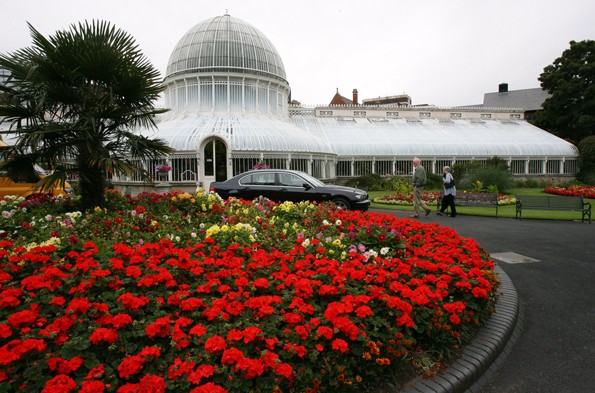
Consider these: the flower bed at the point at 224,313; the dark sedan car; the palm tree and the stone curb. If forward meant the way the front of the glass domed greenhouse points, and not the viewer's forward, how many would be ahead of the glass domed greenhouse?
4

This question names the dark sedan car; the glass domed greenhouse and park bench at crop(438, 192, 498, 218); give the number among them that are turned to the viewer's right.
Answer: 1

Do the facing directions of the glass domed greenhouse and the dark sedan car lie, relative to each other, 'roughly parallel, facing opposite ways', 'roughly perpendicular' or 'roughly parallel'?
roughly perpendicular

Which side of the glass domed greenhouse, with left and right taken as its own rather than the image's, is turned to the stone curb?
front

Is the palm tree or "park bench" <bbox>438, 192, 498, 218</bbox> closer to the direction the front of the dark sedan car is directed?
the park bench

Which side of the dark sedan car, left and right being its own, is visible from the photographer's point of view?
right

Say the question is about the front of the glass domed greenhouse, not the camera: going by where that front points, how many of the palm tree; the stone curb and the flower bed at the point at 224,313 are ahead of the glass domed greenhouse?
3

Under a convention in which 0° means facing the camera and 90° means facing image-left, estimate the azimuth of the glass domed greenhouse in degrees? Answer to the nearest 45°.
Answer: approximately 0°

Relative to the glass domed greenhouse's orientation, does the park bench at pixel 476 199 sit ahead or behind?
ahead

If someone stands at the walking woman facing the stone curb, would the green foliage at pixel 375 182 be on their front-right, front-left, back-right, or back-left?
back-right

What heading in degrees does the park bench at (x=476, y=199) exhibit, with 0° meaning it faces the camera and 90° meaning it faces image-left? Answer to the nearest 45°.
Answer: approximately 0°

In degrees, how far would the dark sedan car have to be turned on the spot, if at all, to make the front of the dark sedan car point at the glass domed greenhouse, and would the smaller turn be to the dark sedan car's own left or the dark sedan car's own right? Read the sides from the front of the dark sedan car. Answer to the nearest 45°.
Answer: approximately 90° to the dark sedan car's own left

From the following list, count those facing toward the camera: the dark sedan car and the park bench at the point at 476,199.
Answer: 1

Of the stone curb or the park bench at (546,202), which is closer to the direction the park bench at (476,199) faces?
the stone curb
